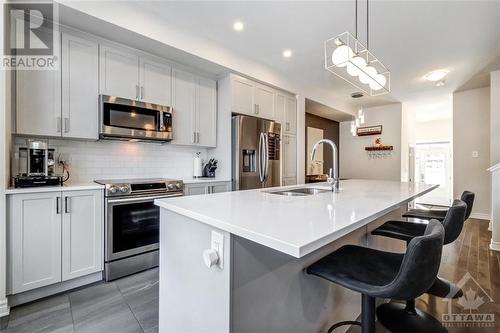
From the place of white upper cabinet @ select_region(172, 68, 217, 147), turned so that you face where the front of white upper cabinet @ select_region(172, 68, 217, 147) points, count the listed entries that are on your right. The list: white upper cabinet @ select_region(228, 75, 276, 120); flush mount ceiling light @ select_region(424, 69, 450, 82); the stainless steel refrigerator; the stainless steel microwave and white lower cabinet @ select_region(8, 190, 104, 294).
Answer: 2

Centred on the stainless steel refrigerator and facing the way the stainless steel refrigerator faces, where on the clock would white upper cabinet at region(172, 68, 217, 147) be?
The white upper cabinet is roughly at 4 o'clock from the stainless steel refrigerator.

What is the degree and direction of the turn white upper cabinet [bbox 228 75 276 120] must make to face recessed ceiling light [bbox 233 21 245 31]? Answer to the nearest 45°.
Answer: approximately 45° to its right

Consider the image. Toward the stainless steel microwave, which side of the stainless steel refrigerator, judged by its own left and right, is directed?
right

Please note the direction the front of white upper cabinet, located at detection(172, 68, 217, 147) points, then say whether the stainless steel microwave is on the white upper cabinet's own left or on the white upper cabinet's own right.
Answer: on the white upper cabinet's own right

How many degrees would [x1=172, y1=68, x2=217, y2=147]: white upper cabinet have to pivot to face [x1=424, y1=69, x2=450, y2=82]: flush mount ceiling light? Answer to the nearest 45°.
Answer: approximately 45° to its left

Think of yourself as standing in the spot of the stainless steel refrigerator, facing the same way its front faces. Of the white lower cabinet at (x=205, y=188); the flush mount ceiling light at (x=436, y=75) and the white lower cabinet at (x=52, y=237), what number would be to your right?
2

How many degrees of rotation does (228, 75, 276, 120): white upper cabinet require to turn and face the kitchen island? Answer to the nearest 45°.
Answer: approximately 45° to its right

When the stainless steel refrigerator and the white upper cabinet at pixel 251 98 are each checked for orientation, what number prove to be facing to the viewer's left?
0

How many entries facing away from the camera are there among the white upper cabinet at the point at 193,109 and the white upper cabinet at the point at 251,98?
0

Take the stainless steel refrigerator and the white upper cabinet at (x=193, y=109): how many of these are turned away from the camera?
0
